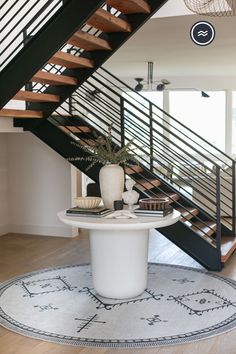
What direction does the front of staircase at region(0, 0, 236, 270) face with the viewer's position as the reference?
facing the viewer and to the right of the viewer
